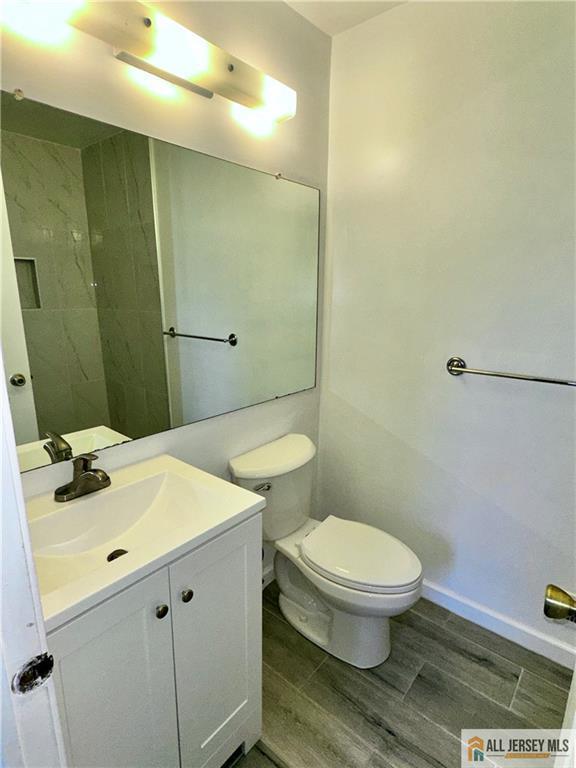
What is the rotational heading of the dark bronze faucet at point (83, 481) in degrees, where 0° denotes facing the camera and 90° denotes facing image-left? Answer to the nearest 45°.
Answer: approximately 315°

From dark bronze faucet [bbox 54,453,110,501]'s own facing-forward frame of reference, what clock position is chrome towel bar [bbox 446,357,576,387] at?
The chrome towel bar is roughly at 11 o'clock from the dark bronze faucet.

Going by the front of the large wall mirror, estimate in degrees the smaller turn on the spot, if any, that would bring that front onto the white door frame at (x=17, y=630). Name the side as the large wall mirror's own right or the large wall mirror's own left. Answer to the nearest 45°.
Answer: approximately 45° to the large wall mirror's own right

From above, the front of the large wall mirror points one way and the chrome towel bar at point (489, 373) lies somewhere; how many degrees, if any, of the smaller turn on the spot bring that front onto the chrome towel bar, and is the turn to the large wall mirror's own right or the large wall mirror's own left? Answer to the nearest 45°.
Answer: approximately 45° to the large wall mirror's own left

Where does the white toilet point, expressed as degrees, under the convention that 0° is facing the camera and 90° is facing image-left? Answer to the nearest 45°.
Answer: approximately 315°

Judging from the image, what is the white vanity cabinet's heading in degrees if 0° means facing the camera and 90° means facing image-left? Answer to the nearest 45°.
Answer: approximately 315°
